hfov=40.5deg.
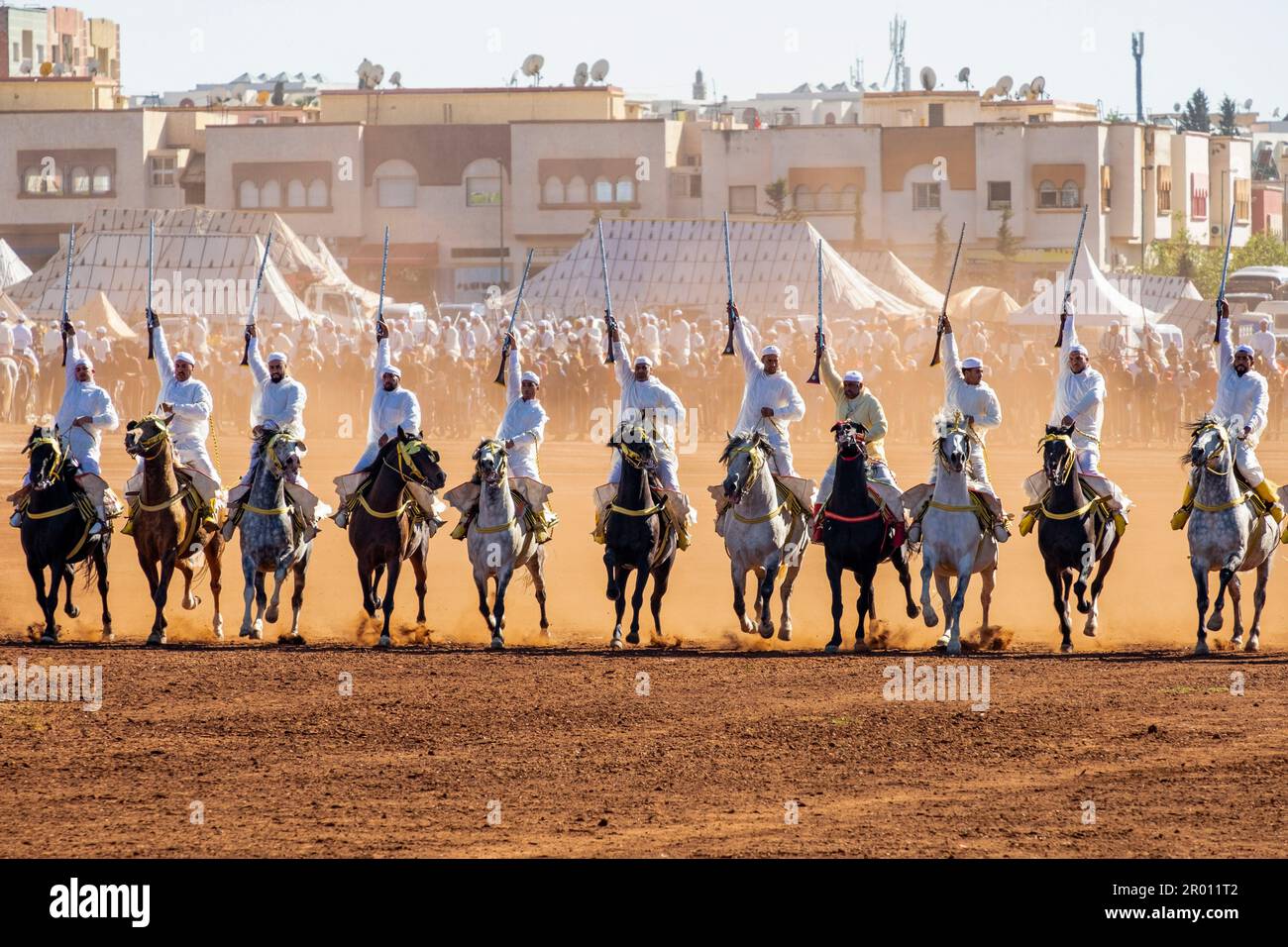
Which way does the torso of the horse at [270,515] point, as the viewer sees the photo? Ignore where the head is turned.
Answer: toward the camera

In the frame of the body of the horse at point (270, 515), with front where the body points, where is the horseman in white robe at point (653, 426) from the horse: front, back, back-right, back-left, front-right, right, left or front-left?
left

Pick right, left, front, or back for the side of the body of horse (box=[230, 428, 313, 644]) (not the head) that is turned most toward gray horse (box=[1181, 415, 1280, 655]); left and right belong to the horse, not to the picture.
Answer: left

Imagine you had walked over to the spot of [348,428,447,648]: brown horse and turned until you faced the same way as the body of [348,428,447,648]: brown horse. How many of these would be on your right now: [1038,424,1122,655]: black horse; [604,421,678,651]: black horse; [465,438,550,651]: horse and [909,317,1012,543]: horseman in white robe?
0

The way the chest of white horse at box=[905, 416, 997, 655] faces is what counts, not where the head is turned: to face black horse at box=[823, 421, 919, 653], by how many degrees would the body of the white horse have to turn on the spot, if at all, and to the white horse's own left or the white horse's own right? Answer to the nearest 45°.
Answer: approximately 90° to the white horse's own right

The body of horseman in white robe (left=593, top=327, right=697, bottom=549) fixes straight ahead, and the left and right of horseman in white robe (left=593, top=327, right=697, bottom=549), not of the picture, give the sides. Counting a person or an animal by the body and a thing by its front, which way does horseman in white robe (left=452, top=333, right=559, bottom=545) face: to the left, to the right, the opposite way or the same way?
the same way

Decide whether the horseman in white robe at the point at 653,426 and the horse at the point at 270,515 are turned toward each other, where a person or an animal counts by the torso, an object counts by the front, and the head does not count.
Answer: no

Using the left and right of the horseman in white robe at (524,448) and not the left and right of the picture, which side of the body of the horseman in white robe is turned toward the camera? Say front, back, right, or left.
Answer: front

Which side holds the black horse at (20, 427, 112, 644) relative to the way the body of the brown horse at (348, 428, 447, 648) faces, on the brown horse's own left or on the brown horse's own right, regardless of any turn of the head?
on the brown horse's own right

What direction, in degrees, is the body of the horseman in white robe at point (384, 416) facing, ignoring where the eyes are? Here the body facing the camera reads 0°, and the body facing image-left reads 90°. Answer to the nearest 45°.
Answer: approximately 0°

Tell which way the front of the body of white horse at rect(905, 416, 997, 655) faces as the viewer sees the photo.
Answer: toward the camera

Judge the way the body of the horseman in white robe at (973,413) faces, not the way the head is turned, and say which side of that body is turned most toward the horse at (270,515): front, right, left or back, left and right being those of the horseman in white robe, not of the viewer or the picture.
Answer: right

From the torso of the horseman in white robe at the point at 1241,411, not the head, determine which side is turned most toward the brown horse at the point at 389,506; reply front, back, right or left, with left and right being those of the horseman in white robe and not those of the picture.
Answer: right

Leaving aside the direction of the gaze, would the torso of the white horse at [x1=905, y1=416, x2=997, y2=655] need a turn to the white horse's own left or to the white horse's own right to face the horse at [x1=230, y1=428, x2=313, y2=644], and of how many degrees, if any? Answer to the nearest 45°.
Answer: approximately 90° to the white horse's own right

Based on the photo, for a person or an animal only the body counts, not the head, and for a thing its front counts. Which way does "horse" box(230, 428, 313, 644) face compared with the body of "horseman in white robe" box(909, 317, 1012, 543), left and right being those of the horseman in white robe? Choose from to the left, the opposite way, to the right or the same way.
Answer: the same way

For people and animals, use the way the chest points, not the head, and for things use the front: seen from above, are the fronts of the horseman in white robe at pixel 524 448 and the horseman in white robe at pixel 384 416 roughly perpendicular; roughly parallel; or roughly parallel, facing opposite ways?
roughly parallel
